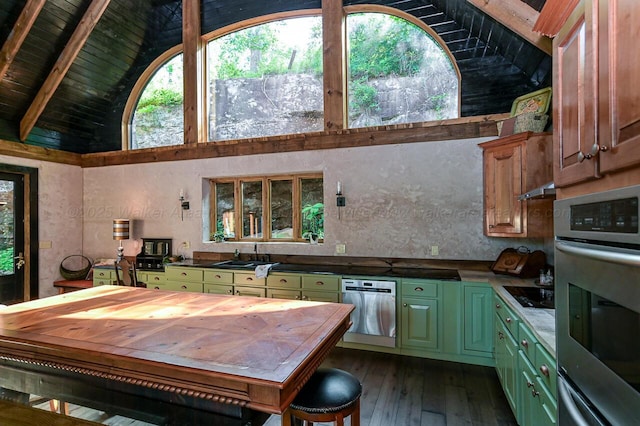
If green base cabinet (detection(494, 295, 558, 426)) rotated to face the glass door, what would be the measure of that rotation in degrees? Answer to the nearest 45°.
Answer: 0° — it already faces it

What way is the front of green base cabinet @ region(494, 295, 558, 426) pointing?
to the viewer's left

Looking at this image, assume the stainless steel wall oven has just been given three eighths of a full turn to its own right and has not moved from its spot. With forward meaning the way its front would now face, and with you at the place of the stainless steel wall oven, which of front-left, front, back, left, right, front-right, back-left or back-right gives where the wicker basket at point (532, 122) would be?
front

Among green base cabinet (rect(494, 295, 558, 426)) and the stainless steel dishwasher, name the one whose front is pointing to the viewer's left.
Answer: the green base cabinet

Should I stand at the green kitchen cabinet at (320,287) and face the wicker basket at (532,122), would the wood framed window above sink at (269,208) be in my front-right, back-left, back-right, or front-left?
back-left

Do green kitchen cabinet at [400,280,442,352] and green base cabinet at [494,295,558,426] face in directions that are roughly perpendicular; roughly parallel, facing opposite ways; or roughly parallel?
roughly perpendicular

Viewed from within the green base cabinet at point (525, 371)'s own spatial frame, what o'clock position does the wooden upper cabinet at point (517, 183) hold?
The wooden upper cabinet is roughly at 3 o'clock from the green base cabinet.

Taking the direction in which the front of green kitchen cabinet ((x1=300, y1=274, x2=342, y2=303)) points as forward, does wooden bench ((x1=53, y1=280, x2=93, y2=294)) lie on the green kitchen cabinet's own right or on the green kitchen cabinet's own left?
on the green kitchen cabinet's own right

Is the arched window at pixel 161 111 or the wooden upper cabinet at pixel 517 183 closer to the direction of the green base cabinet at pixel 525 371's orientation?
the arched window
